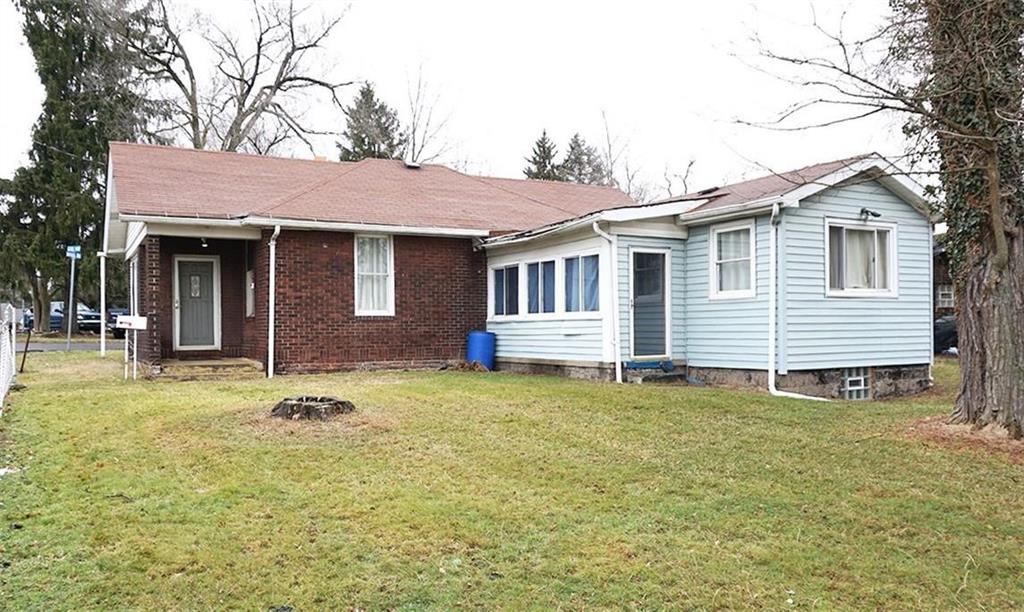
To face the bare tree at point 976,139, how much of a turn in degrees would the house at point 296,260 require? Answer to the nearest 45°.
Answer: approximately 45° to its left

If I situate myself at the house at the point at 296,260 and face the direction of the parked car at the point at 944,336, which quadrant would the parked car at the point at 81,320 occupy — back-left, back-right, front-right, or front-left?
back-left

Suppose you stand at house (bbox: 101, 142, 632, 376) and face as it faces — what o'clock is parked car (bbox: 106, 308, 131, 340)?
The parked car is roughly at 5 o'clock from the house.

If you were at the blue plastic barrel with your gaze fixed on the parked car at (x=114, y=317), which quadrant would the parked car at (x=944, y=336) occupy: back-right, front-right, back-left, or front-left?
back-right

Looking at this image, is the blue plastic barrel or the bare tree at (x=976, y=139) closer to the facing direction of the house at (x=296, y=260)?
the bare tree

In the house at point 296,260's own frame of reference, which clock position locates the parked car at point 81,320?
The parked car is roughly at 5 o'clock from the house.

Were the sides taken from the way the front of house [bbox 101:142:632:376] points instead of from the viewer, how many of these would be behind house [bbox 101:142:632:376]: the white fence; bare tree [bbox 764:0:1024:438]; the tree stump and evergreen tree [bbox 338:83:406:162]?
1

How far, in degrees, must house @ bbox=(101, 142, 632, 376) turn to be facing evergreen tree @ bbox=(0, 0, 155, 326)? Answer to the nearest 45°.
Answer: approximately 135° to its right

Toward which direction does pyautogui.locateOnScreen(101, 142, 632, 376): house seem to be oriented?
toward the camera

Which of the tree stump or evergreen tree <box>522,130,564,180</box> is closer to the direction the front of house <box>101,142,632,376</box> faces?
the tree stump

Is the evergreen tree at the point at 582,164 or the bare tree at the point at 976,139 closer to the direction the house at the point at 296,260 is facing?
the bare tree

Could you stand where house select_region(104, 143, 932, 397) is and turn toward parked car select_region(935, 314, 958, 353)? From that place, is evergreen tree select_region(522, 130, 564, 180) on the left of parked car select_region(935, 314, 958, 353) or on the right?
left

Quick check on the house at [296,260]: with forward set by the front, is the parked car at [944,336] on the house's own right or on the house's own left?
on the house's own left

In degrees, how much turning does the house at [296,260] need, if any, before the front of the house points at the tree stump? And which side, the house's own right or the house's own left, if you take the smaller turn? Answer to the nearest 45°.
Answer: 0° — it already faces it

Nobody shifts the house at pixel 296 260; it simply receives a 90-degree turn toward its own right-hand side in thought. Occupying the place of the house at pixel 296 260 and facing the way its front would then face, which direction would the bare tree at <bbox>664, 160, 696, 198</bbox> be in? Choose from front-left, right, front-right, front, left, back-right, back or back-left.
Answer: back-right

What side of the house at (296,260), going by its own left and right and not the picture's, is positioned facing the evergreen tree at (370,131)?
back

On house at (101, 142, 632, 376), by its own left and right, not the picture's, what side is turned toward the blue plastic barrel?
left
